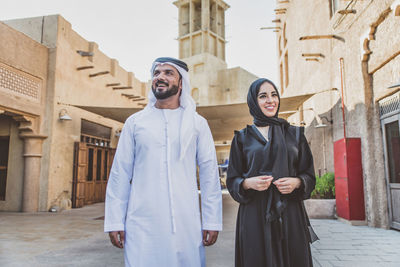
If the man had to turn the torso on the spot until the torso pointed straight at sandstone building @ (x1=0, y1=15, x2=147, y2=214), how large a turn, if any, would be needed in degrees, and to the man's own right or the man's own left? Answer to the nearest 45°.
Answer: approximately 135° to the man's own right

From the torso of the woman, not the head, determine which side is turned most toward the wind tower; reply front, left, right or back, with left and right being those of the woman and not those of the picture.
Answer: back

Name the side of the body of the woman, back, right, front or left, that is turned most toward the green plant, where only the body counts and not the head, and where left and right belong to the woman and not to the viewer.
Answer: back

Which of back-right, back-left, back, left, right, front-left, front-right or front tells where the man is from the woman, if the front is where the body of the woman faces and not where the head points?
right

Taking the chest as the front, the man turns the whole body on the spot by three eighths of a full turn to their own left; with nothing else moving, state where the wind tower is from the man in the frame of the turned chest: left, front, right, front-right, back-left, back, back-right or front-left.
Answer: front-left

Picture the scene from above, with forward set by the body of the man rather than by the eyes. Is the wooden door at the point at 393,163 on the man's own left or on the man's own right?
on the man's own left

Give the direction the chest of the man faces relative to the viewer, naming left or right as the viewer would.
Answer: facing the viewer

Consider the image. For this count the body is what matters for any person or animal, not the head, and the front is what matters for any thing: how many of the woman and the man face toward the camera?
2

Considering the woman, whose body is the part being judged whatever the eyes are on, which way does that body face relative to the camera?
toward the camera

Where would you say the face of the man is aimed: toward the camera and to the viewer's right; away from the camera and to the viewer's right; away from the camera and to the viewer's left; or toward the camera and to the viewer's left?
toward the camera and to the viewer's left
